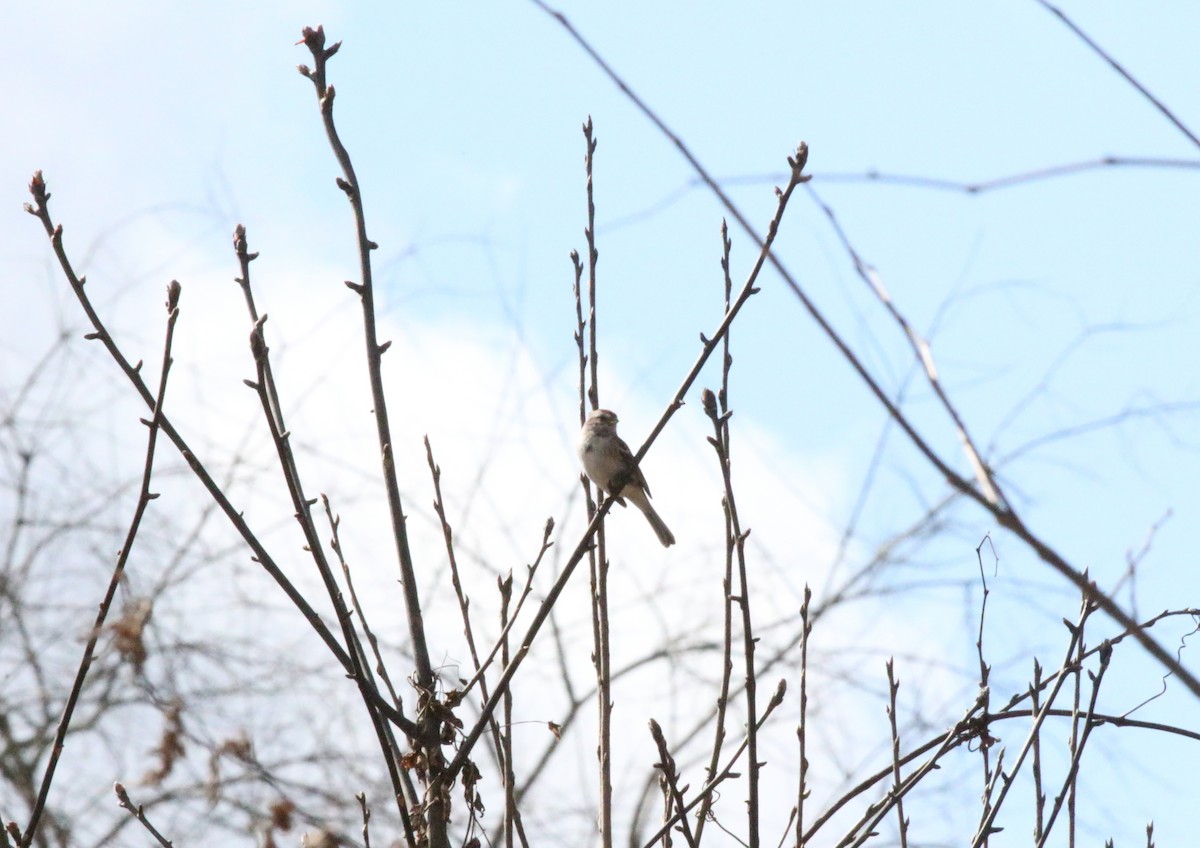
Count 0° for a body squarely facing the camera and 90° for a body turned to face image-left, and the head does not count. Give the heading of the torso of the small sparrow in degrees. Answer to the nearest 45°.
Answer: approximately 45°
